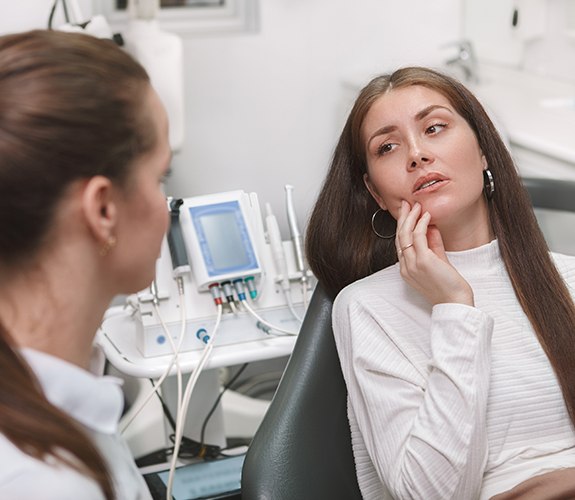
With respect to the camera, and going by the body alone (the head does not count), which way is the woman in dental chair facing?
toward the camera

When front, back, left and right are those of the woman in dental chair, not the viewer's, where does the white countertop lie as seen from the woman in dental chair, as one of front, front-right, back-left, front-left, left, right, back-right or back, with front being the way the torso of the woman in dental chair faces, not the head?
back

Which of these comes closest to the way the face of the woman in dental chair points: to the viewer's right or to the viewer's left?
to the viewer's left

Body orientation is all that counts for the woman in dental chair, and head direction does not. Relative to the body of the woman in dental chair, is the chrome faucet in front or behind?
behind
